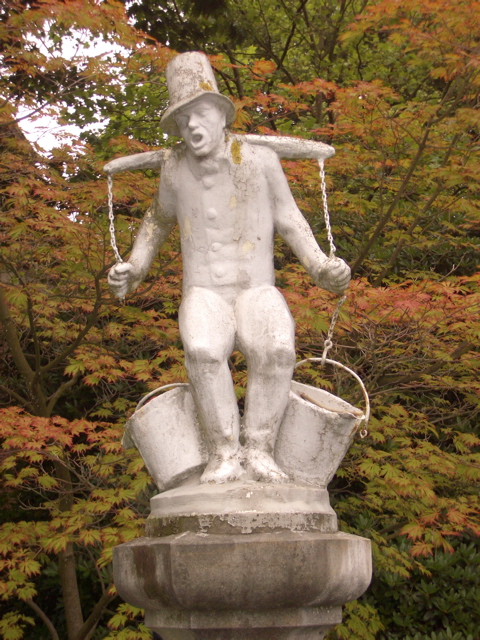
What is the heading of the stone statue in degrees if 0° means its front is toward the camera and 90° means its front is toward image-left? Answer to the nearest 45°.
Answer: approximately 0°
